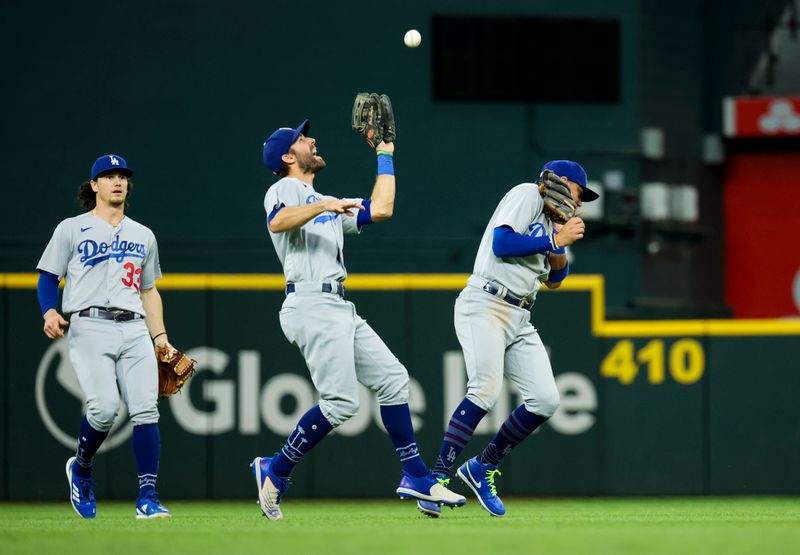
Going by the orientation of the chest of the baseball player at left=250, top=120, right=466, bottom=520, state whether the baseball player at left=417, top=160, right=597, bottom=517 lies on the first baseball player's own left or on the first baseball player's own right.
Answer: on the first baseball player's own left

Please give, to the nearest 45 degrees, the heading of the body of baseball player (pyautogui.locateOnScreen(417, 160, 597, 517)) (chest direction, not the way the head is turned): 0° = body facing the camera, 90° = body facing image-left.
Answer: approximately 315°

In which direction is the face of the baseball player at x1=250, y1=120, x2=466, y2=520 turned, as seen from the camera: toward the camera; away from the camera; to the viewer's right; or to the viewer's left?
to the viewer's right

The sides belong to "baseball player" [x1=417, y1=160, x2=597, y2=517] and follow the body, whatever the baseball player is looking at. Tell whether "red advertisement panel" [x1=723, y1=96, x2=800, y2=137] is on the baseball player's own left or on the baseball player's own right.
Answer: on the baseball player's own left

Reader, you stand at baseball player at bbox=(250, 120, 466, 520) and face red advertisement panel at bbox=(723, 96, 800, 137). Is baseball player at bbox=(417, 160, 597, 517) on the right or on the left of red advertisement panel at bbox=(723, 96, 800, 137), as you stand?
right

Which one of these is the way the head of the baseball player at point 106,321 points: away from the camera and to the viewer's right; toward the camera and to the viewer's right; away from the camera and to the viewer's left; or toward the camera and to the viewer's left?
toward the camera and to the viewer's right

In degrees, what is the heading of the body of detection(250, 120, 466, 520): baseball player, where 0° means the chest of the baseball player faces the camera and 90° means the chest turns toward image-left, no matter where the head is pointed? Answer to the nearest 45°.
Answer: approximately 315°

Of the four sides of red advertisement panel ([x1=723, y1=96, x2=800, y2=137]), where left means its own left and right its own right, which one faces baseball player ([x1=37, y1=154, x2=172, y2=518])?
front

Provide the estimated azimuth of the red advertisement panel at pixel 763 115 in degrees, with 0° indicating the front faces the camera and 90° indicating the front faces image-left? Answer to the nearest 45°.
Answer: approximately 0°

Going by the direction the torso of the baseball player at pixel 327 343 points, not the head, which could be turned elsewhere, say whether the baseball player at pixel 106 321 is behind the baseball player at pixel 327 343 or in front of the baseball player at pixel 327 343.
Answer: behind

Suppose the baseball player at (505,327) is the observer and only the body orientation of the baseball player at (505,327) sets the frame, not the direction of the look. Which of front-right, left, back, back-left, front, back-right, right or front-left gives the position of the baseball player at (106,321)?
back-right

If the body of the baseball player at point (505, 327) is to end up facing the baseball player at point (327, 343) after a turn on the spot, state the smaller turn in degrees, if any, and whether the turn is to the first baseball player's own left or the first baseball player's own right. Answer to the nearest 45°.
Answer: approximately 90° to the first baseball player's own right
